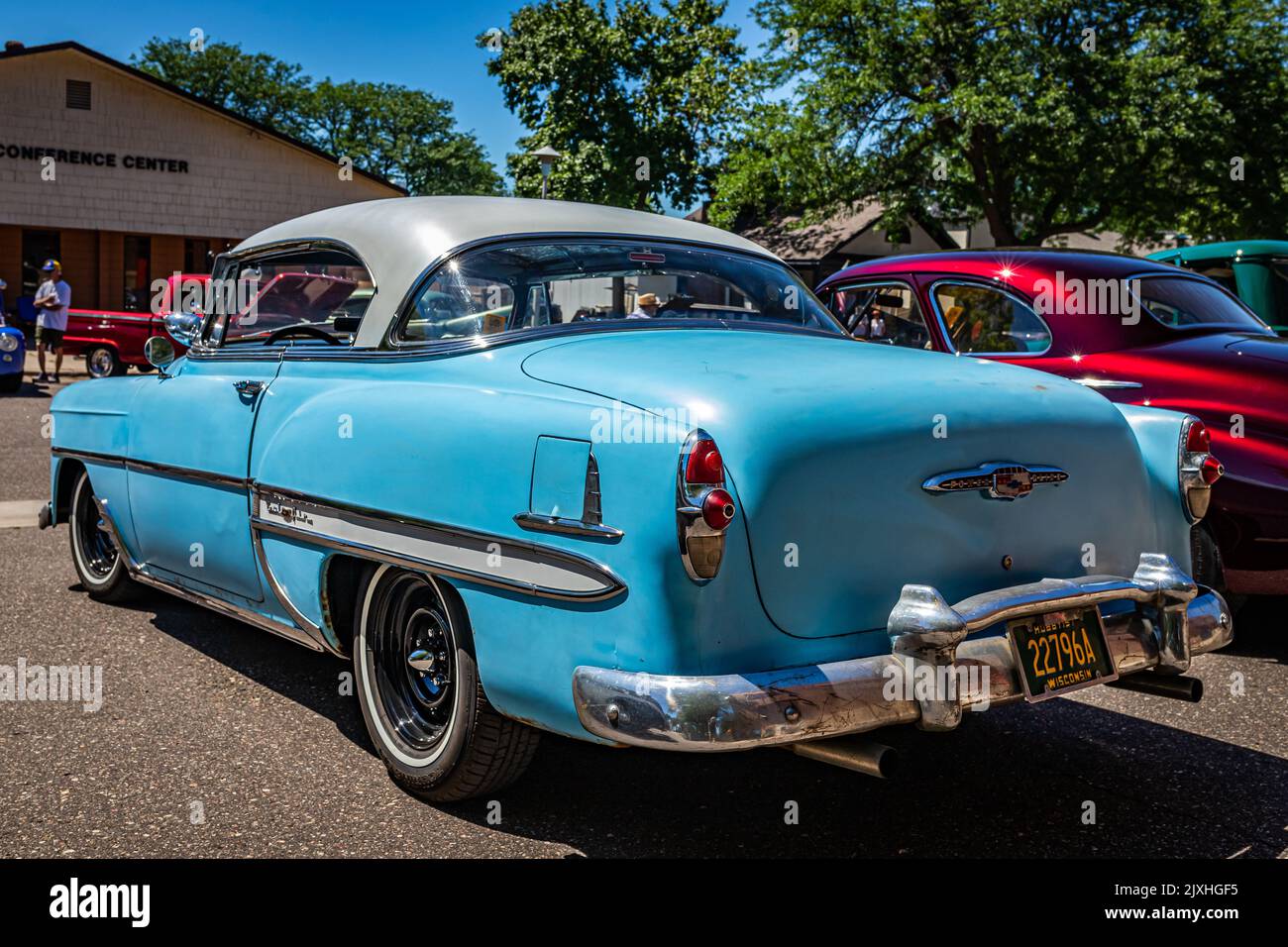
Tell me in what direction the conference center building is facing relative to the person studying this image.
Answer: facing the viewer

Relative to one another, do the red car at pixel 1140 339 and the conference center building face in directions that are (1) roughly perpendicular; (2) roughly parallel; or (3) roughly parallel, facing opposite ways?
roughly parallel, facing opposite ways

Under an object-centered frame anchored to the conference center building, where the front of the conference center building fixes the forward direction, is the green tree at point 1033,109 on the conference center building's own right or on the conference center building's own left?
on the conference center building's own left

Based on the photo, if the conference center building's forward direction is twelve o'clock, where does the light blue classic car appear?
The light blue classic car is roughly at 12 o'clock from the conference center building.

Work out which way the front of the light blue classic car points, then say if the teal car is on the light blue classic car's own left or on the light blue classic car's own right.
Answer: on the light blue classic car's own right

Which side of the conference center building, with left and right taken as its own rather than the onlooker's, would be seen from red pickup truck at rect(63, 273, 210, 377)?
front

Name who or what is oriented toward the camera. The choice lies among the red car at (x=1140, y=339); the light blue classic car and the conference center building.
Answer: the conference center building

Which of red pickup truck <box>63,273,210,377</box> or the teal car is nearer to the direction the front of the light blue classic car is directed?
the red pickup truck

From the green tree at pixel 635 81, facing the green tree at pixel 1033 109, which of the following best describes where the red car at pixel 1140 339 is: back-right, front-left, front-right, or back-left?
front-right

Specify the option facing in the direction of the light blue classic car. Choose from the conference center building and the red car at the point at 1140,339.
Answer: the conference center building

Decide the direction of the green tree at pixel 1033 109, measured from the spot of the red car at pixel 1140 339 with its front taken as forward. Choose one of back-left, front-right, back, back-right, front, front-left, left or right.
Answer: front-right

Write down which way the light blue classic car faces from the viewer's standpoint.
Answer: facing away from the viewer and to the left of the viewer

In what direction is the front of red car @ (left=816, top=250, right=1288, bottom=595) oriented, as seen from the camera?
facing away from the viewer and to the left of the viewer

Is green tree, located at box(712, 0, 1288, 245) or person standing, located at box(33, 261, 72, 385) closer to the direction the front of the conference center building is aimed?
the person standing

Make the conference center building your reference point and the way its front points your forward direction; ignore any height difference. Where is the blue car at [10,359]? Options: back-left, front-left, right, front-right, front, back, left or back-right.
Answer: front

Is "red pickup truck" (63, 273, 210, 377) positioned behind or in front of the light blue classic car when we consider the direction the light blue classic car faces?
in front

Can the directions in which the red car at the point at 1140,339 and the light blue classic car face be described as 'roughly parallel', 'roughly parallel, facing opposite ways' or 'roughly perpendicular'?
roughly parallel
